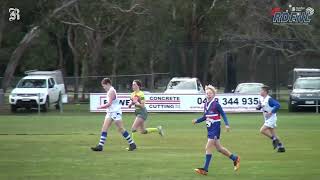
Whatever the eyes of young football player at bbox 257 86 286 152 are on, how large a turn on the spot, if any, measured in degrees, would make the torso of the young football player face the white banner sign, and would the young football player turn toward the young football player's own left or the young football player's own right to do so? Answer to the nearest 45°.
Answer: approximately 90° to the young football player's own right

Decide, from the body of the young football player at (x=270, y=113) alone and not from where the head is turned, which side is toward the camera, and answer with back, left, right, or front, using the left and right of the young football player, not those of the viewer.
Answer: left

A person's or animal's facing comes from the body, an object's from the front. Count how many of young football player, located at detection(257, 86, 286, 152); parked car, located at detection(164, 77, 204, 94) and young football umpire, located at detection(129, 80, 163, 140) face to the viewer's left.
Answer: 2

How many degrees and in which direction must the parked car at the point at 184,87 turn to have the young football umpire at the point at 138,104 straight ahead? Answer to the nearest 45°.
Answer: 0° — it already faces them

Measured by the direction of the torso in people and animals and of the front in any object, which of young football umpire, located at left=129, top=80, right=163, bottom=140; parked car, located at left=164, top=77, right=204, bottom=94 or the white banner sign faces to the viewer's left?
the young football umpire

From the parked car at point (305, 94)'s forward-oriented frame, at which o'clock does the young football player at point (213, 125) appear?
The young football player is roughly at 12 o'clock from the parked car.

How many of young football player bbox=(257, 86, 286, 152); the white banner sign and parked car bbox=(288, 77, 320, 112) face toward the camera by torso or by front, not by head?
2

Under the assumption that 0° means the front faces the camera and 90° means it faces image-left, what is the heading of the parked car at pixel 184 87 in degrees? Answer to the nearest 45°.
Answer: approximately 0°

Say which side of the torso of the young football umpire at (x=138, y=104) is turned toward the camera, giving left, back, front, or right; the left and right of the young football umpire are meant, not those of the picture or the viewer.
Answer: left
